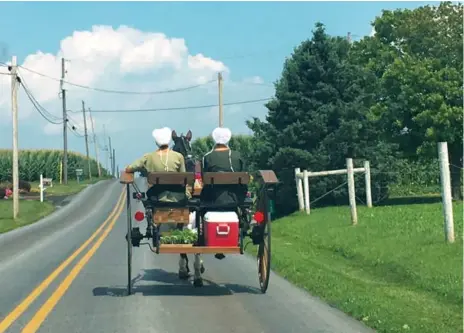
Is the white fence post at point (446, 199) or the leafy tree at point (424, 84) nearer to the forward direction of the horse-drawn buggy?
the leafy tree

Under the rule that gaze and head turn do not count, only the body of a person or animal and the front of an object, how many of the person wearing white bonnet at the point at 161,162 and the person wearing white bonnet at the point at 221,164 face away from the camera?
2

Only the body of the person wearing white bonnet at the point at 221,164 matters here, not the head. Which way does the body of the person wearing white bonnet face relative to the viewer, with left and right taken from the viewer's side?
facing away from the viewer

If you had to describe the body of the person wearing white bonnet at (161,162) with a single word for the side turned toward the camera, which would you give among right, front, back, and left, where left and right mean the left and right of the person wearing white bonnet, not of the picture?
back

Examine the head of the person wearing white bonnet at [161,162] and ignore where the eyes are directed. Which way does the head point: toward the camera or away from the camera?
away from the camera

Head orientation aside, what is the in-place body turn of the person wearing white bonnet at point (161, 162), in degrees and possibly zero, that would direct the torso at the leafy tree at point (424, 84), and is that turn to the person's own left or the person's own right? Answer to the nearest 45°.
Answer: approximately 45° to the person's own right

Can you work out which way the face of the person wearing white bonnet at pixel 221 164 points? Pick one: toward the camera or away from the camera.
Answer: away from the camera

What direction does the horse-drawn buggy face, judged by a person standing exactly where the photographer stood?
facing away from the viewer
